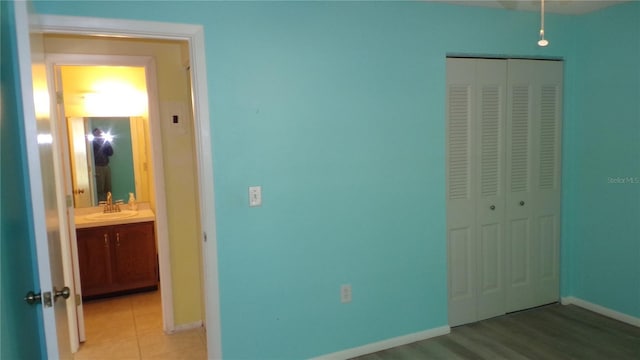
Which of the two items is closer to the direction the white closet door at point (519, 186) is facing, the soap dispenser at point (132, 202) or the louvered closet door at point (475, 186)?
the louvered closet door

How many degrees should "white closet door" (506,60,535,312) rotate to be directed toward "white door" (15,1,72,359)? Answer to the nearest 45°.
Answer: approximately 45° to its right

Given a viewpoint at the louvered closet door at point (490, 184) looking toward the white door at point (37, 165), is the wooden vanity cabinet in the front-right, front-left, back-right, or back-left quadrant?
front-right

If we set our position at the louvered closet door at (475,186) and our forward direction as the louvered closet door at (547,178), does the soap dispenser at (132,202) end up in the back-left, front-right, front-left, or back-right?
back-left

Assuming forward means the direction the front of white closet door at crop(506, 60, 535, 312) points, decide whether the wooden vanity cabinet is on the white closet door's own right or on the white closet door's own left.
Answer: on the white closet door's own right

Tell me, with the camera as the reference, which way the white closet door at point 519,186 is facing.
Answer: facing the viewer

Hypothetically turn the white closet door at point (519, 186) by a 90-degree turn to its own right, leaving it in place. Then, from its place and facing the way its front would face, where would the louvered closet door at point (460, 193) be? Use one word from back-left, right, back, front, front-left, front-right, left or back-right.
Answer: front-left

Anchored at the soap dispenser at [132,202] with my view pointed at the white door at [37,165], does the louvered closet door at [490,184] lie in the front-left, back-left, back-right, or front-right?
front-left

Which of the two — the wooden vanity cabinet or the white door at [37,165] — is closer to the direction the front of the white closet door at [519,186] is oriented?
the white door

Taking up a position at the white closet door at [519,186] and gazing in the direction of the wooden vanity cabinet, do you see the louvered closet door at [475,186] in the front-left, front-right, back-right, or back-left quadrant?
front-left
